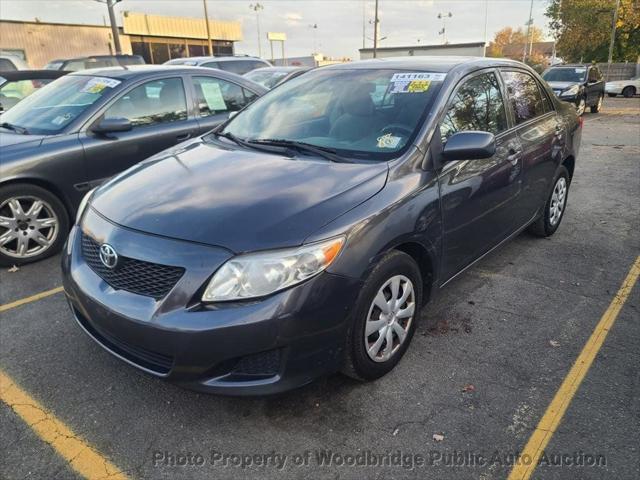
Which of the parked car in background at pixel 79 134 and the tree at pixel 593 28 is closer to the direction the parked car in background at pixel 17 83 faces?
the parked car in background

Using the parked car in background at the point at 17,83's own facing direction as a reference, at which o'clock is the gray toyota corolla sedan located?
The gray toyota corolla sedan is roughly at 10 o'clock from the parked car in background.

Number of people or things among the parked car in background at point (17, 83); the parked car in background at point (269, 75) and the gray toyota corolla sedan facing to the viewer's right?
0

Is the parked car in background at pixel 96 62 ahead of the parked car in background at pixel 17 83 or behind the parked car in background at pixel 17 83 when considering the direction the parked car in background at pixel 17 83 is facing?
behind

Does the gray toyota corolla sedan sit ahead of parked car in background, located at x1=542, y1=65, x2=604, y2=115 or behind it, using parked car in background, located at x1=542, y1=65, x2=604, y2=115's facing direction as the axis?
ahead

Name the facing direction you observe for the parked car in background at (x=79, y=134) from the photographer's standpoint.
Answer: facing the viewer and to the left of the viewer

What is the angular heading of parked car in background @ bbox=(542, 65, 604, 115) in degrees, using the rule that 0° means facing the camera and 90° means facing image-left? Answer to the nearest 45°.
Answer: approximately 45°

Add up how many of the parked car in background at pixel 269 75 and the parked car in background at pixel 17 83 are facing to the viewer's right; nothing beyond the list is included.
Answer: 0

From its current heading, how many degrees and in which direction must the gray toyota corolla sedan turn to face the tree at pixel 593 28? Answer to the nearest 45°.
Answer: approximately 180°
